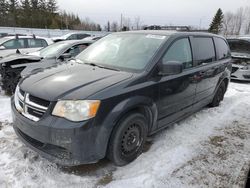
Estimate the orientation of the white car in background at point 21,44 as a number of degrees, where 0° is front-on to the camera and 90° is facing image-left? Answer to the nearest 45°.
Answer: approximately 90°

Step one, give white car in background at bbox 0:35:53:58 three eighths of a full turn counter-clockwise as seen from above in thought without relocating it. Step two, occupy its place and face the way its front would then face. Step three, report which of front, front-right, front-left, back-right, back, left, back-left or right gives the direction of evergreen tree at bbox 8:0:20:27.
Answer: back-left

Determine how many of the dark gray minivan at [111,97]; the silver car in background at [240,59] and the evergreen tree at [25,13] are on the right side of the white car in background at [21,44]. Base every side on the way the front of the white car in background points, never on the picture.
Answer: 1

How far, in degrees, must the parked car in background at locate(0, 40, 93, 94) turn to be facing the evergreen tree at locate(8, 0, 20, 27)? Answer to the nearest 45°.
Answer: approximately 135° to its right

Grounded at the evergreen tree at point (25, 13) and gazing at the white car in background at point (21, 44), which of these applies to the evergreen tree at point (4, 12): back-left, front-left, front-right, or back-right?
back-right

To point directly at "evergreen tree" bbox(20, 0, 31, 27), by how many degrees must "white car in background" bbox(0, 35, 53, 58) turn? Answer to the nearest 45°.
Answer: approximately 90° to its right

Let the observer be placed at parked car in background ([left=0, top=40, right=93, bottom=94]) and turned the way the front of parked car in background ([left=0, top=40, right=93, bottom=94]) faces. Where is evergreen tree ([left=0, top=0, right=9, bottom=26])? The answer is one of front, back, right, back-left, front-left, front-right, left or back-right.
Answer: back-right

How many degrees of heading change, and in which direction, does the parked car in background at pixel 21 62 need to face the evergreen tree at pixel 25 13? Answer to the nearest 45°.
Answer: approximately 135° to its right

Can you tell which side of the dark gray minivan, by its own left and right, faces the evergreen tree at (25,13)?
right

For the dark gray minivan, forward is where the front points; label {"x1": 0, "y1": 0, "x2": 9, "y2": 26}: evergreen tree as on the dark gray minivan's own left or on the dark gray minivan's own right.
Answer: on the dark gray minivan's own right
